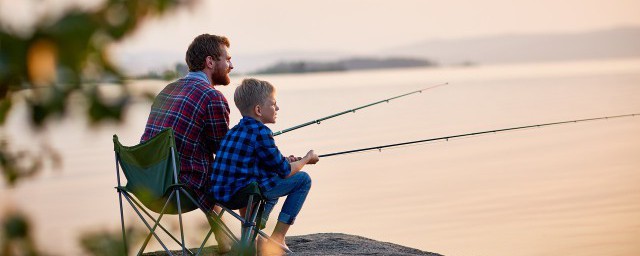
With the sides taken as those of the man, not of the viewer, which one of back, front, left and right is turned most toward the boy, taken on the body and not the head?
right

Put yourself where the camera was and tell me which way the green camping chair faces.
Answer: facing away from the viewer and to the right of the viewer

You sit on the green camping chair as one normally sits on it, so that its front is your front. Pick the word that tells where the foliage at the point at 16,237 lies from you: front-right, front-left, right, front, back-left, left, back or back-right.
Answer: back-right

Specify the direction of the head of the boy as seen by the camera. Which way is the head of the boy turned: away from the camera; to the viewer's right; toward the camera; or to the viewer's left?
to the viewer's right

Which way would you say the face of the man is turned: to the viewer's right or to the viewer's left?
to the viewer's right

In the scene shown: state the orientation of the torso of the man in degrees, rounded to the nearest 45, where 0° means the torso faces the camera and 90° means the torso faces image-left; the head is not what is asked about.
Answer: approximately 225°

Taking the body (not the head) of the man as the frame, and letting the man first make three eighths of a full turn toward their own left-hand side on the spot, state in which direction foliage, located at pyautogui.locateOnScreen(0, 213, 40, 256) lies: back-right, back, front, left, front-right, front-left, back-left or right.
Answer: left
